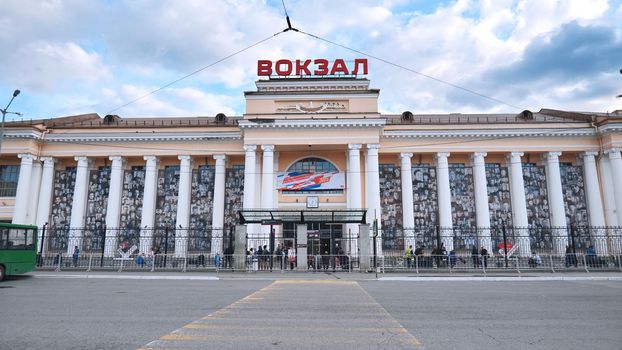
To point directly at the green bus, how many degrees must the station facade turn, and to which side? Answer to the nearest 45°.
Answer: approximately 45° to its right

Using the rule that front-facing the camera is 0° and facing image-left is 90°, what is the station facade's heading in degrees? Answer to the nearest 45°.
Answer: approximately 0°
